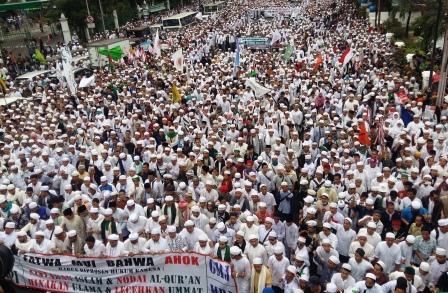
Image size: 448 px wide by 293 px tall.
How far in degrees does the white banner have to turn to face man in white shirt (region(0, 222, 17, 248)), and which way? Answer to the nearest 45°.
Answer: approximately 135° to its right

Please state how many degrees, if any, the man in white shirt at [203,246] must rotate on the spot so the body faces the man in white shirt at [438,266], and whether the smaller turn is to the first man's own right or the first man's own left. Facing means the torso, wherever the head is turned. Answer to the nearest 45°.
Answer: approximately 90° to the first man's own left

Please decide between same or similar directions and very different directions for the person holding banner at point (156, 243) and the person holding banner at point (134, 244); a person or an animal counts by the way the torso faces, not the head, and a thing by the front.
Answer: same or similar directions

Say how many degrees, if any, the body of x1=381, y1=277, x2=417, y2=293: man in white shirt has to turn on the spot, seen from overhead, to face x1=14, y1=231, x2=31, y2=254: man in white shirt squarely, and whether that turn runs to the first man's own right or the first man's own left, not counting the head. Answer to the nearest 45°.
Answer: approximately 90° to the first man's own right

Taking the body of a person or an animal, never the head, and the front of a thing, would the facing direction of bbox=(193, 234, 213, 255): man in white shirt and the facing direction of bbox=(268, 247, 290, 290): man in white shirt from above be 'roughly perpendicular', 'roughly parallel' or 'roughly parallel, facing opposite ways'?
roughly parallel

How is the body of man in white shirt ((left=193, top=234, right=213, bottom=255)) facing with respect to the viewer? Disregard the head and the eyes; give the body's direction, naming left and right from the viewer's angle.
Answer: facing the viewer

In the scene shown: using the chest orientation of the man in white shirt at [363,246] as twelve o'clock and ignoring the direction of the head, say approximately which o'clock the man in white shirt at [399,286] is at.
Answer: the man in white shirt at [399,286] is roughly at 11 o'clock from the man in white shirt at [363,246].

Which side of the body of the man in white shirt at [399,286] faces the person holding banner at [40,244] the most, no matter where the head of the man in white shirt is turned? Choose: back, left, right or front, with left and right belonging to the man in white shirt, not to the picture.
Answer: right

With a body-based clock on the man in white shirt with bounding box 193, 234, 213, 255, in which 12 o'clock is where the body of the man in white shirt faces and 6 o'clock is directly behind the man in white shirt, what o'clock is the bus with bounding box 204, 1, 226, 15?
The bus is roughly at 6 o'clock from the man in white shirt.

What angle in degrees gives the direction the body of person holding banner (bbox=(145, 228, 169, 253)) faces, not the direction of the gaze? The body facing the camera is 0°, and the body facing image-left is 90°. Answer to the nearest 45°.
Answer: approximately 0°

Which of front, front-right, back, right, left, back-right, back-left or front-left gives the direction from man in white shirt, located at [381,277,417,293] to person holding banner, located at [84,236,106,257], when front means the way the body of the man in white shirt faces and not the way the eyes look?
right

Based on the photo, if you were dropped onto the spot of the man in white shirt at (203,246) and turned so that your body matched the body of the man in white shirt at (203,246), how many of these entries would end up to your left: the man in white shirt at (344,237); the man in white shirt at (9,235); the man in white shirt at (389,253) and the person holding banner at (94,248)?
2
